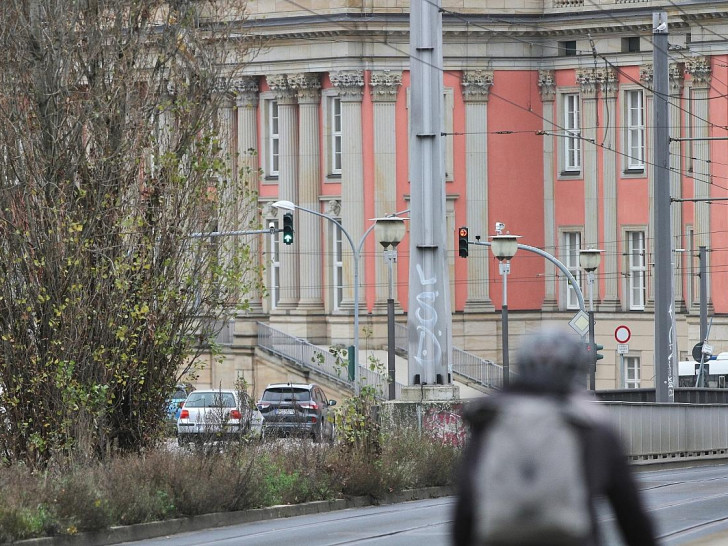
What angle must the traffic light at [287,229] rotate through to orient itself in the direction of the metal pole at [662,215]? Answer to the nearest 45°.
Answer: approximately 45° to its left

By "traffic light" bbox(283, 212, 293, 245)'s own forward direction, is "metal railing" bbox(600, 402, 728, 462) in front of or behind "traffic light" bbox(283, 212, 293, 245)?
in front

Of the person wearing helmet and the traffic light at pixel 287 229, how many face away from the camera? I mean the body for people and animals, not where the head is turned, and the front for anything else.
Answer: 1

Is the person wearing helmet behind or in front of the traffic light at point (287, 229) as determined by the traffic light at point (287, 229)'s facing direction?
in front

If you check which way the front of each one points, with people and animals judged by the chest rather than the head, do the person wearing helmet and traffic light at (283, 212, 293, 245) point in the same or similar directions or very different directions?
very different directions

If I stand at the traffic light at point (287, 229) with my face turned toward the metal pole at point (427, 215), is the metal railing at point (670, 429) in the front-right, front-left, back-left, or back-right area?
front-left

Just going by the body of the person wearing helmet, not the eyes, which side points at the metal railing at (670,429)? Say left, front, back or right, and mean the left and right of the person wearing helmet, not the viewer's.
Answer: front

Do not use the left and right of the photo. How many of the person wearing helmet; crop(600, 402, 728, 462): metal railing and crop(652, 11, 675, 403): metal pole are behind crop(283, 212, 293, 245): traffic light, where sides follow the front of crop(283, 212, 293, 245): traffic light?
0

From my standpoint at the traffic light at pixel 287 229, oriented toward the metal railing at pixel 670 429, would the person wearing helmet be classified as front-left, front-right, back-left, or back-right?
front-right

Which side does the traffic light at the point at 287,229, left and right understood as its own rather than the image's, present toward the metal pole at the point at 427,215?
front

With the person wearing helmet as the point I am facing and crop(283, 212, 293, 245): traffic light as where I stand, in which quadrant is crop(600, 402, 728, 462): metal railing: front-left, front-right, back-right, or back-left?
front-left

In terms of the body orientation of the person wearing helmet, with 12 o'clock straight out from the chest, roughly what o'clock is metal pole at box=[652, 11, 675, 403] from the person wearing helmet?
The metal pole is roughly at 12 o'clock from the person wearing helmet.

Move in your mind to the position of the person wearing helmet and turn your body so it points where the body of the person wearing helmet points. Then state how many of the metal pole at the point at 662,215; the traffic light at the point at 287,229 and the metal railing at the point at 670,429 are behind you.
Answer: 0

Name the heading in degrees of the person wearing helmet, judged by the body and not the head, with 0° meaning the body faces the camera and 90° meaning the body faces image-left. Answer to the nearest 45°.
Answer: approximately 180°

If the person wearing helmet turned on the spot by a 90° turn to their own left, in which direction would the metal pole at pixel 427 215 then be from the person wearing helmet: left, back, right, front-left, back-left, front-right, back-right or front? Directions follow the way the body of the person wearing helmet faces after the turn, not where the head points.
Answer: right

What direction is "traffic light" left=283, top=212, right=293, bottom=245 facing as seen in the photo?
toward the camera
